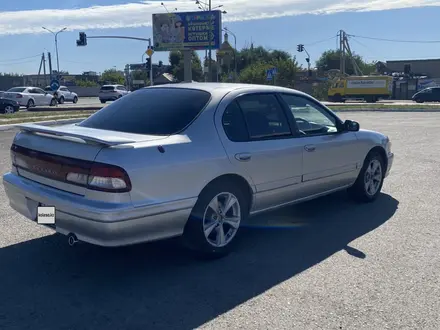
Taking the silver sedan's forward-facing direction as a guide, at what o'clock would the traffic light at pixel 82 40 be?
The traffic light is roughly at 10 o'clock from the silver sedan.

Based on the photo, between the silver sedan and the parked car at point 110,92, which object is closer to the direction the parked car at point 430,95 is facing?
the parked car

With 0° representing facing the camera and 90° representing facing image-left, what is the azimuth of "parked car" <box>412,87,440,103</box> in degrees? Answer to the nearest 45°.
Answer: approximately 90°

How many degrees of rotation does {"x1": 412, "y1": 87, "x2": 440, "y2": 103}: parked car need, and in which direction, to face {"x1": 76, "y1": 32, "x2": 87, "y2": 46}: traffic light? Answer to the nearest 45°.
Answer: approximately 45° to its left

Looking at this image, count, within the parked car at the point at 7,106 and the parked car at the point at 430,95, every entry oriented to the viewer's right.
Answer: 1

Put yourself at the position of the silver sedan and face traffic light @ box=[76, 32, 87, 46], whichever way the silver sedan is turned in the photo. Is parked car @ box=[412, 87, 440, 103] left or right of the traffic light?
right

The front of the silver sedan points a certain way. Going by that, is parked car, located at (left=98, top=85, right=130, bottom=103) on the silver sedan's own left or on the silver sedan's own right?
on the silver sedan's own left

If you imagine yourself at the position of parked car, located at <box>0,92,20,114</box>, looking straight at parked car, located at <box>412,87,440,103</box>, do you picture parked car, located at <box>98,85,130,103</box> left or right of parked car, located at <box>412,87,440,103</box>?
left

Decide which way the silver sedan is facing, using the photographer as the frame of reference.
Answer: facing away from the viewer and to the right of the viewer
